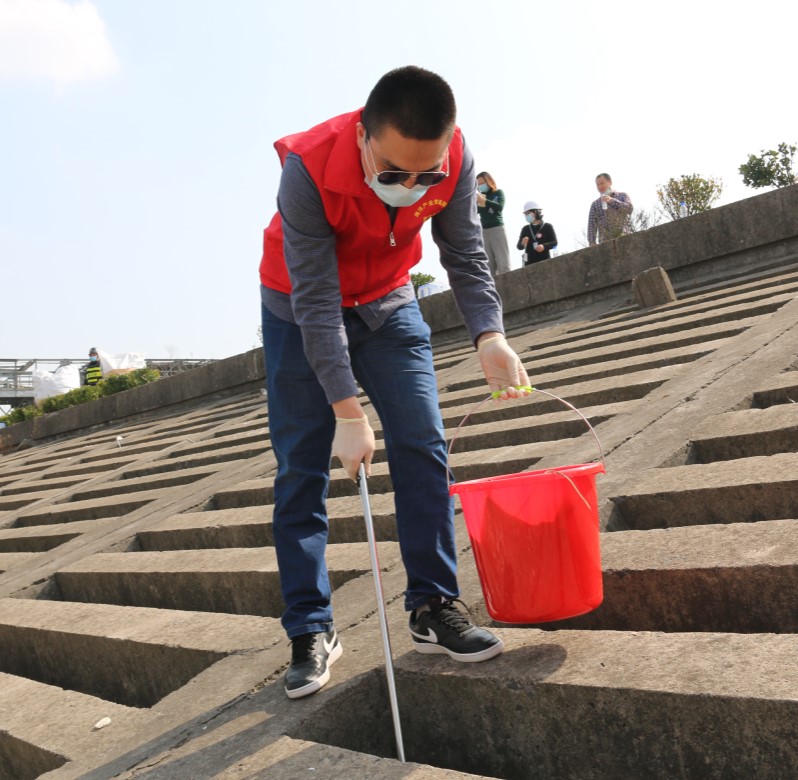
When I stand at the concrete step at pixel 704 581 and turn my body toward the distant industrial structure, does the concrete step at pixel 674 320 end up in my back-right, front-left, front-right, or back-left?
front-right

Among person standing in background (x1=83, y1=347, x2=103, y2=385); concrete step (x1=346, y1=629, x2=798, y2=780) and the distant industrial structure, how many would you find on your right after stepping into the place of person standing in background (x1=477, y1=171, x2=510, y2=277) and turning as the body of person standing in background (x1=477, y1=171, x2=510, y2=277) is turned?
2

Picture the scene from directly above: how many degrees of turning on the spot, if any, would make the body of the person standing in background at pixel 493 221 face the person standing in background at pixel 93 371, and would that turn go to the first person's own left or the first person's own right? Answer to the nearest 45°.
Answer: approximately 90° to the first person's own right

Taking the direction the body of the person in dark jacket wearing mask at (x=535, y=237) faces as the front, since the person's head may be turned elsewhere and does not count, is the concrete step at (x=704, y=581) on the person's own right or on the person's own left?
on the person's own left

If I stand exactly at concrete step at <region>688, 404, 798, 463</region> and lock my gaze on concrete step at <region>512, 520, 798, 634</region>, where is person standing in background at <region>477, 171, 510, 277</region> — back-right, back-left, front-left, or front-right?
back-right

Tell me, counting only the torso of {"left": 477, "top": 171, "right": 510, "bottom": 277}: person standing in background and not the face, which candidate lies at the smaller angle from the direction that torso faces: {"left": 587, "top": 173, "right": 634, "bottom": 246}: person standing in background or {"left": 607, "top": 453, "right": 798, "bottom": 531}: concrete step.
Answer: the concrete step

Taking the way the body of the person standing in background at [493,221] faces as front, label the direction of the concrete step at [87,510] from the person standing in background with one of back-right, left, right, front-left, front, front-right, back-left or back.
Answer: front

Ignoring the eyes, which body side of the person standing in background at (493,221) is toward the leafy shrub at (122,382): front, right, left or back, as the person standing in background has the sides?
right

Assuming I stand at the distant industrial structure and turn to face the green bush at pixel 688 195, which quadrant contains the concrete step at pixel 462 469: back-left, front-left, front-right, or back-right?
front-right

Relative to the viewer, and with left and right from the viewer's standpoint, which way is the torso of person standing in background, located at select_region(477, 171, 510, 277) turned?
facing the viewer and to the left of the viewer

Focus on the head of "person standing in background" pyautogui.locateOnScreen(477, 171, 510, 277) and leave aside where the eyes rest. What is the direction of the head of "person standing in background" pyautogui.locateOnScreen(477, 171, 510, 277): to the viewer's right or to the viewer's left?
to the viewer's left

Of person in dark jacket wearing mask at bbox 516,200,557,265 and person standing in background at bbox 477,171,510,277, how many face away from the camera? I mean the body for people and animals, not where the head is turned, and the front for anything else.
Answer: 0

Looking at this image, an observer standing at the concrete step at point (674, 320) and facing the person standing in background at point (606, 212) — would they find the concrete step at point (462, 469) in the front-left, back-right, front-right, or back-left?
back-left

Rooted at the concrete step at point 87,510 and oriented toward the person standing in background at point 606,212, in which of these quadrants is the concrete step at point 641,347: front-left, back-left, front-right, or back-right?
front-right

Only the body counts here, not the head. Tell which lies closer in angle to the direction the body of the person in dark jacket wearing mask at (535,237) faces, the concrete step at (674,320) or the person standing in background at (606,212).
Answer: the concrete step

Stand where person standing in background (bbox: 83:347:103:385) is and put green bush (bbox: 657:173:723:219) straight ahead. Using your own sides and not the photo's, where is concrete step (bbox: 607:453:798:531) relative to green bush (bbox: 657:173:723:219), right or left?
right

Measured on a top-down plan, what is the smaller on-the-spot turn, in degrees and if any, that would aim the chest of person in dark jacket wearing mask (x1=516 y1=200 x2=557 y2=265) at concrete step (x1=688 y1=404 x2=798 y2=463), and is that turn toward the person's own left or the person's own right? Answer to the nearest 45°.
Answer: approximately 45° to the person's own left
